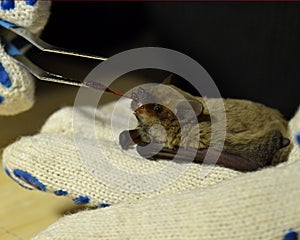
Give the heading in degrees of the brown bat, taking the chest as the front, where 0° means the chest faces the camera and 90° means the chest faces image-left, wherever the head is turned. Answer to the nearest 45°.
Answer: approximately 90°
